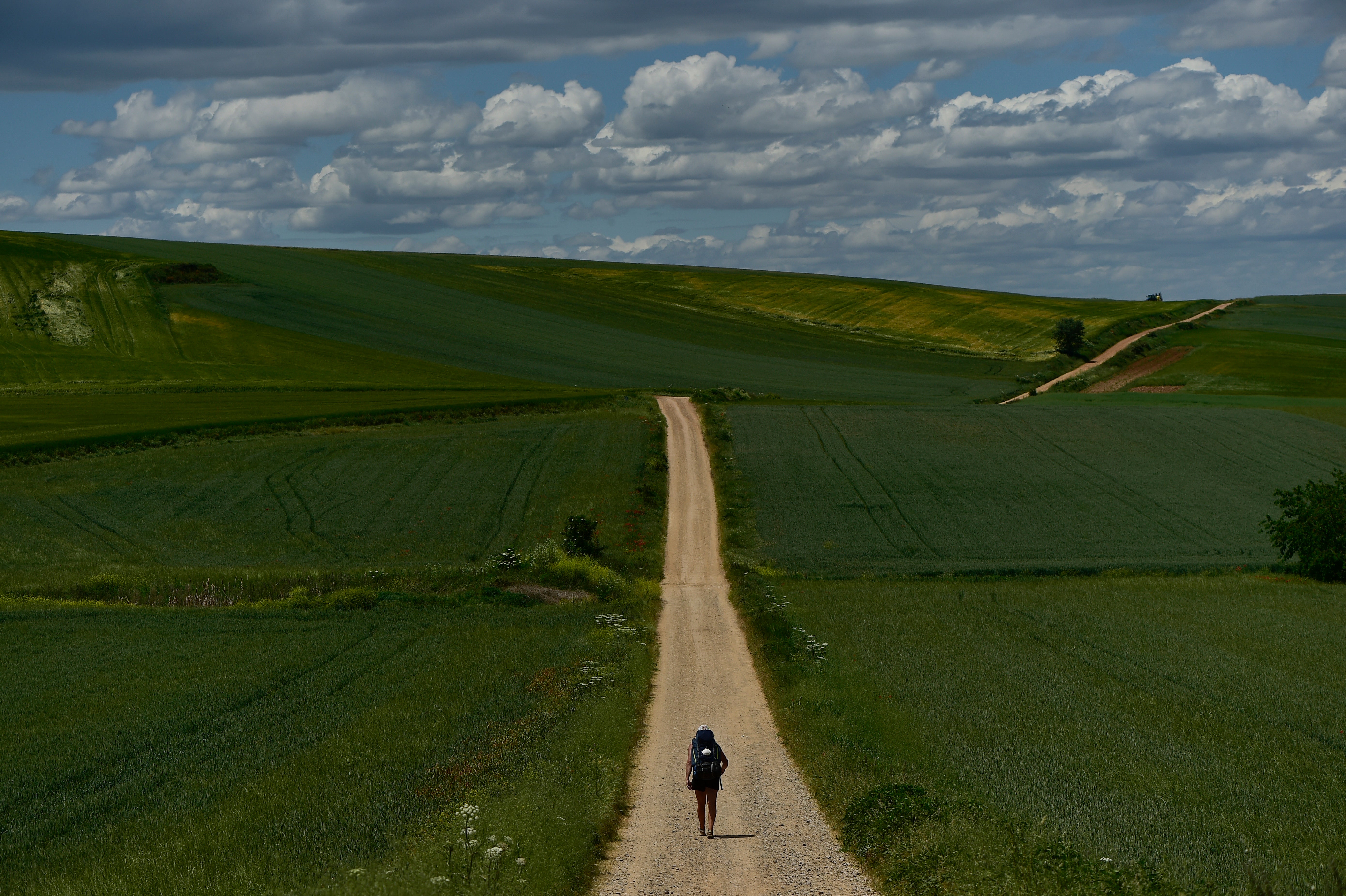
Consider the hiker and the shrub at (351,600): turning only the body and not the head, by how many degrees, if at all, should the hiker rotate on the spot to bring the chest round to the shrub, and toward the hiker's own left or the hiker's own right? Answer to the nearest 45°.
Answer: approximately 45° to the hiker's own left

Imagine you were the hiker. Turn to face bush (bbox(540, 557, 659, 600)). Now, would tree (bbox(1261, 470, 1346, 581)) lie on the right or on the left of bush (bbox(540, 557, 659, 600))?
right

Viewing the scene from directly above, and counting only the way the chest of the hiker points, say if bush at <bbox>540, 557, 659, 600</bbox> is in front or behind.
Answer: in front

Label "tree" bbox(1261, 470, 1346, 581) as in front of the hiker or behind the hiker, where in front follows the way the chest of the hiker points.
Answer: in front

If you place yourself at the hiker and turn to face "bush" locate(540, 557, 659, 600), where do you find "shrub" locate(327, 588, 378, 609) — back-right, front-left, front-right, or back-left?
front-left

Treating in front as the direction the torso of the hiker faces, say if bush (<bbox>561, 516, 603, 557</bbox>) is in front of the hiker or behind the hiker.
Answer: in front

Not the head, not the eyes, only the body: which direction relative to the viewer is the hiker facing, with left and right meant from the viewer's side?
facing away from the viewer

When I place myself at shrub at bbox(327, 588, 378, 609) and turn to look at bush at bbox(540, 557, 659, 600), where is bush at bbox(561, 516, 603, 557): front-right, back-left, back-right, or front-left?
front-left

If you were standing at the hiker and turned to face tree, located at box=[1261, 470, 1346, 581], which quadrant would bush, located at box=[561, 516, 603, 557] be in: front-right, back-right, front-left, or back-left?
front-left
